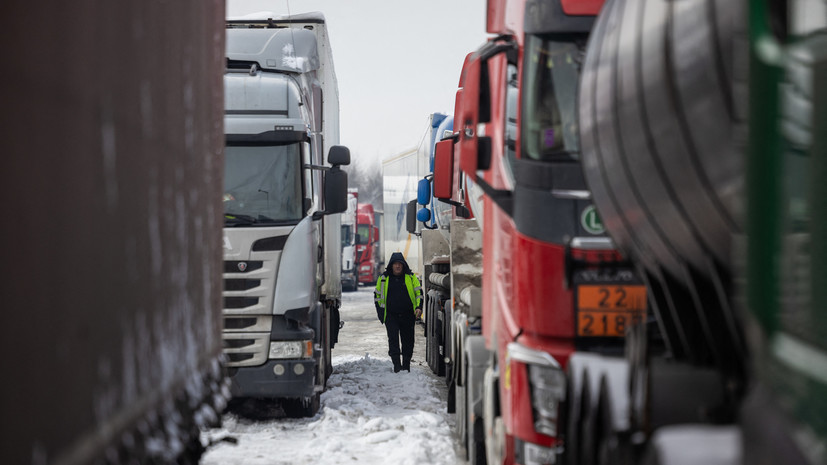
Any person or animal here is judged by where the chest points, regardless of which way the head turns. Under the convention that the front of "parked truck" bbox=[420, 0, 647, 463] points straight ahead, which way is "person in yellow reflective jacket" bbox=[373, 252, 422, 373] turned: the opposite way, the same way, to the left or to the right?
the same way

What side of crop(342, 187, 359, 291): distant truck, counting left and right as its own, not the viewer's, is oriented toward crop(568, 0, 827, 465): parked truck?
front

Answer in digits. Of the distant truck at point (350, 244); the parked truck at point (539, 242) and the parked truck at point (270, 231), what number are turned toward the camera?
3

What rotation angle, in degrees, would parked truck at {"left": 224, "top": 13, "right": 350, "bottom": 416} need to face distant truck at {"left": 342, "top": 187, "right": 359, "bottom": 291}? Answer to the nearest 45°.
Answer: approximately 180°

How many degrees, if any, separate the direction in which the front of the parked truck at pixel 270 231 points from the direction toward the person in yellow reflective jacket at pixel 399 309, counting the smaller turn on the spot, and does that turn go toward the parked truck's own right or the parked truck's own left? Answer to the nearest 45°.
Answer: approximately 135° to the parked truck's own left

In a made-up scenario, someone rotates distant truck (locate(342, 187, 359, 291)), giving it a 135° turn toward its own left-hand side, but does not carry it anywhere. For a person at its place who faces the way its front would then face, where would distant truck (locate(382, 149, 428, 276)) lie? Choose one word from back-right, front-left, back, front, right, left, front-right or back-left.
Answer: back-right

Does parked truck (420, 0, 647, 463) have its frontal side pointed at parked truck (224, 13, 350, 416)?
no

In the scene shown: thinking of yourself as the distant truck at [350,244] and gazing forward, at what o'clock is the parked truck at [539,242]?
The parked truck is roughly at 12 o'clock from the distant truck.

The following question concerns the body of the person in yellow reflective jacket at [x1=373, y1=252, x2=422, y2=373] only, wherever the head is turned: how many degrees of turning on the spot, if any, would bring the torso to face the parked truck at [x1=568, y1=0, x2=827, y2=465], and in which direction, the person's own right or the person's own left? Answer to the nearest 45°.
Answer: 0° — they already face it

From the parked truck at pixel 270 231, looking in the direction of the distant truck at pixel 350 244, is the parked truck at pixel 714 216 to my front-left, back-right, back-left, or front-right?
back-right

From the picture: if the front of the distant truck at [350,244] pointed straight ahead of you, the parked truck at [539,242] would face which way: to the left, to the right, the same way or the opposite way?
the same way

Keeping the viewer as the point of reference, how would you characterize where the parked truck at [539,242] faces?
facing the viewer

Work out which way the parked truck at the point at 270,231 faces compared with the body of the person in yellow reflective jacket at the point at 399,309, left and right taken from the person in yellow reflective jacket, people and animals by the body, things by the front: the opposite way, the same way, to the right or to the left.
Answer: the same way

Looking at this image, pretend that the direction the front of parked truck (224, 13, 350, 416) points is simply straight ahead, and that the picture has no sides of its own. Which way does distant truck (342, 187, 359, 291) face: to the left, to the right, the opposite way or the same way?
the same way

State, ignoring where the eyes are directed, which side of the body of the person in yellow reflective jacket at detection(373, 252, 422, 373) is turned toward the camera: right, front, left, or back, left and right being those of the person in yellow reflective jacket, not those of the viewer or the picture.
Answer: front

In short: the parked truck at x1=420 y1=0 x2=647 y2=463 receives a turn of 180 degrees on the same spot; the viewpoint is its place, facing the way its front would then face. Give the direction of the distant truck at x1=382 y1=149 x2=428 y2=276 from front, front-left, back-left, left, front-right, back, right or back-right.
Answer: front

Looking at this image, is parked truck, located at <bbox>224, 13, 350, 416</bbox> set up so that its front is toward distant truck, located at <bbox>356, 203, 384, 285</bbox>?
no

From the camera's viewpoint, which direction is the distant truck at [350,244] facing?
toward the camera

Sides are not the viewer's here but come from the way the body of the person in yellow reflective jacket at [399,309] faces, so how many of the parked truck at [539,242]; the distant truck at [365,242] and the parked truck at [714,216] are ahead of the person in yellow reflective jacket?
2
